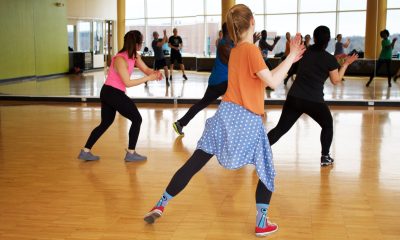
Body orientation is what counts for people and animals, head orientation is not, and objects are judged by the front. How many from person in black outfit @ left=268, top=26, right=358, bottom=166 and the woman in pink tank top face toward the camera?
0

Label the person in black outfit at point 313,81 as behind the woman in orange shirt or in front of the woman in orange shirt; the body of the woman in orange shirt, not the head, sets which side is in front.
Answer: in front

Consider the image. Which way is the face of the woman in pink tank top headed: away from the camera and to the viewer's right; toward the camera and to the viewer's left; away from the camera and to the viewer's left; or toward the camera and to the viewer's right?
away from the camera and to the viewer's right

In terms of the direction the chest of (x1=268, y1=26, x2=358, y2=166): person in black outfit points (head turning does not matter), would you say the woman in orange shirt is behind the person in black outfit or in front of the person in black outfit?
behind

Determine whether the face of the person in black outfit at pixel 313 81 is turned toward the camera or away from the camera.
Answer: away from the camera

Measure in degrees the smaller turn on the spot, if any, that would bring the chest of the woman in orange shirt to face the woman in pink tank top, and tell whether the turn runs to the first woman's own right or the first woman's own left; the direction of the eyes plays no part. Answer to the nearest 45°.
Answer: approximately 90° to the first woman's own left

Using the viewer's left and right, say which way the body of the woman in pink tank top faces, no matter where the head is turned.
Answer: facing to the right of the viewer

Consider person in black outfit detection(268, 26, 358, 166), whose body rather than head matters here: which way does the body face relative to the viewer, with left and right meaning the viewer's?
facing away from the viewer and to the right of the viewer

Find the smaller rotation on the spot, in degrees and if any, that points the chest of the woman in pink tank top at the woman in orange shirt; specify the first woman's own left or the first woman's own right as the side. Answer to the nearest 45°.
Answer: approximately 90° to the first woman's own right

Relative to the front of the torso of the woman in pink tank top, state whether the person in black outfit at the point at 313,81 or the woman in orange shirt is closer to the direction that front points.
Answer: the person in black outfit
